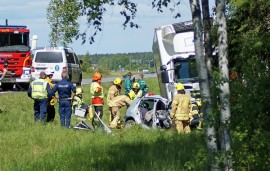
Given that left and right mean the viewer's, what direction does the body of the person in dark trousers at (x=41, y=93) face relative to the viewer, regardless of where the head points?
facing away from the viewer

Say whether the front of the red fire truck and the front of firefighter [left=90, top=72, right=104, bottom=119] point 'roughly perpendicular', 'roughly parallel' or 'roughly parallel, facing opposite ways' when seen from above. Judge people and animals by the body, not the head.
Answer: roughly perpendicular

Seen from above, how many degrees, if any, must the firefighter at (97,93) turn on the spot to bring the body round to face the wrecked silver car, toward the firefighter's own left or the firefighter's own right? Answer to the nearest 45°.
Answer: approximately 45° to the firefighter's own right

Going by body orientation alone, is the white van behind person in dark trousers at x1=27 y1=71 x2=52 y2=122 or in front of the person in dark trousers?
in front

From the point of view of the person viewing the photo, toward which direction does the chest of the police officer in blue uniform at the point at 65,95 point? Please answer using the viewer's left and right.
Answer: facing away from the viewer

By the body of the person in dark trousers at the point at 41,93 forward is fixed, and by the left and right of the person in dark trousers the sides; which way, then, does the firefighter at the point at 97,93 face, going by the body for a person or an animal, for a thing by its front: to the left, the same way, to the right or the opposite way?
to the right
